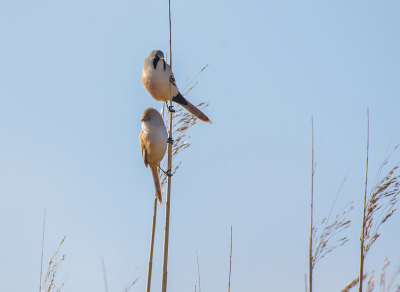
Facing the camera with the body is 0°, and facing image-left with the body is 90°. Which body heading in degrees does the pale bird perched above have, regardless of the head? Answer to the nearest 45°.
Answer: approximately 45°
